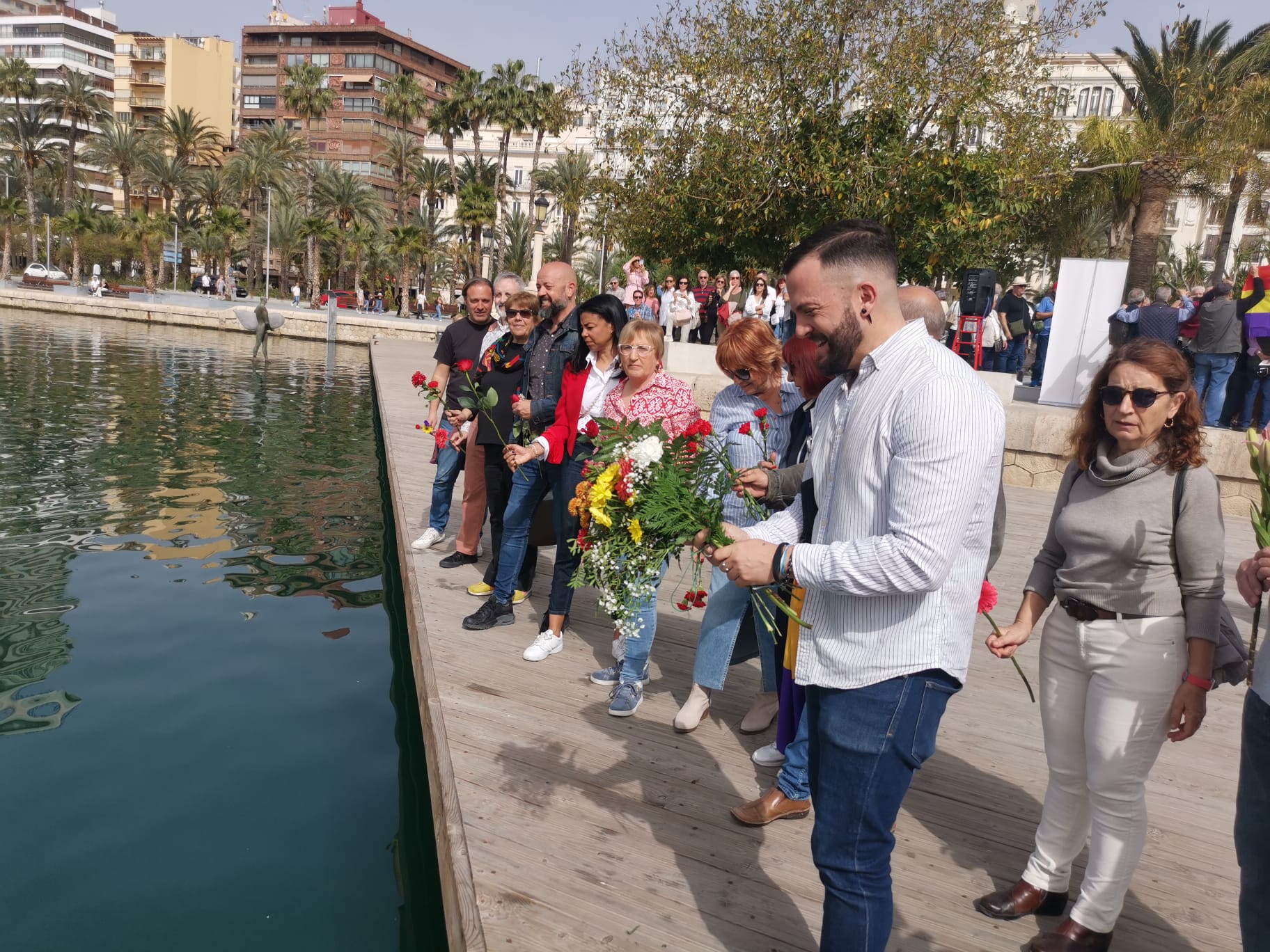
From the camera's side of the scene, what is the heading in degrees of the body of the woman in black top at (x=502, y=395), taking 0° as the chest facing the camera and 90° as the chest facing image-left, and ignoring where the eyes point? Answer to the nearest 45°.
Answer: approximately 45°

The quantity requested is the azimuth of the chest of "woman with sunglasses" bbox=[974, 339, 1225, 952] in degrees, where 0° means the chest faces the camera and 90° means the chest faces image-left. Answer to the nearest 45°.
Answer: approximately 45°

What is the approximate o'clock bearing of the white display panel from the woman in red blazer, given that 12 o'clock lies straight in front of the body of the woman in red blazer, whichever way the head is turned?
The white display panel is roughly at 6 o'clock from the woman in red blazer.

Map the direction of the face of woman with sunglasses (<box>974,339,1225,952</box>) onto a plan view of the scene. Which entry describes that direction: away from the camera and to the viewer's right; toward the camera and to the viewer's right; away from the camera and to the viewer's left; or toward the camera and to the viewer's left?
toward the camera and to the viewer's left

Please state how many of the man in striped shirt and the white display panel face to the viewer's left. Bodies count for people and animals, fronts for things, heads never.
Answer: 1

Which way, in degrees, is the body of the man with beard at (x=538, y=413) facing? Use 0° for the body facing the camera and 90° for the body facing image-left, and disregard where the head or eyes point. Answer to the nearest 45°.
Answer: approximately 45°

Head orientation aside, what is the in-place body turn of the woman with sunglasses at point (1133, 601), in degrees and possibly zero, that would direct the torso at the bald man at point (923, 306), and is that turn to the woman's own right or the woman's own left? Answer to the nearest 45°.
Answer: approximately 90° to the woman's own right

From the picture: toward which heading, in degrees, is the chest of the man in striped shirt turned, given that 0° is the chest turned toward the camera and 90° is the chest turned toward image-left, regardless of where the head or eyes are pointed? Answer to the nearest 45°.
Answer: approximately 90°

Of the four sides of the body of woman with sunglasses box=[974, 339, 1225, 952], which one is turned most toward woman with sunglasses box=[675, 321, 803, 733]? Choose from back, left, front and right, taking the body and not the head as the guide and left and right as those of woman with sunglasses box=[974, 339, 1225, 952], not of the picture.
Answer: right
